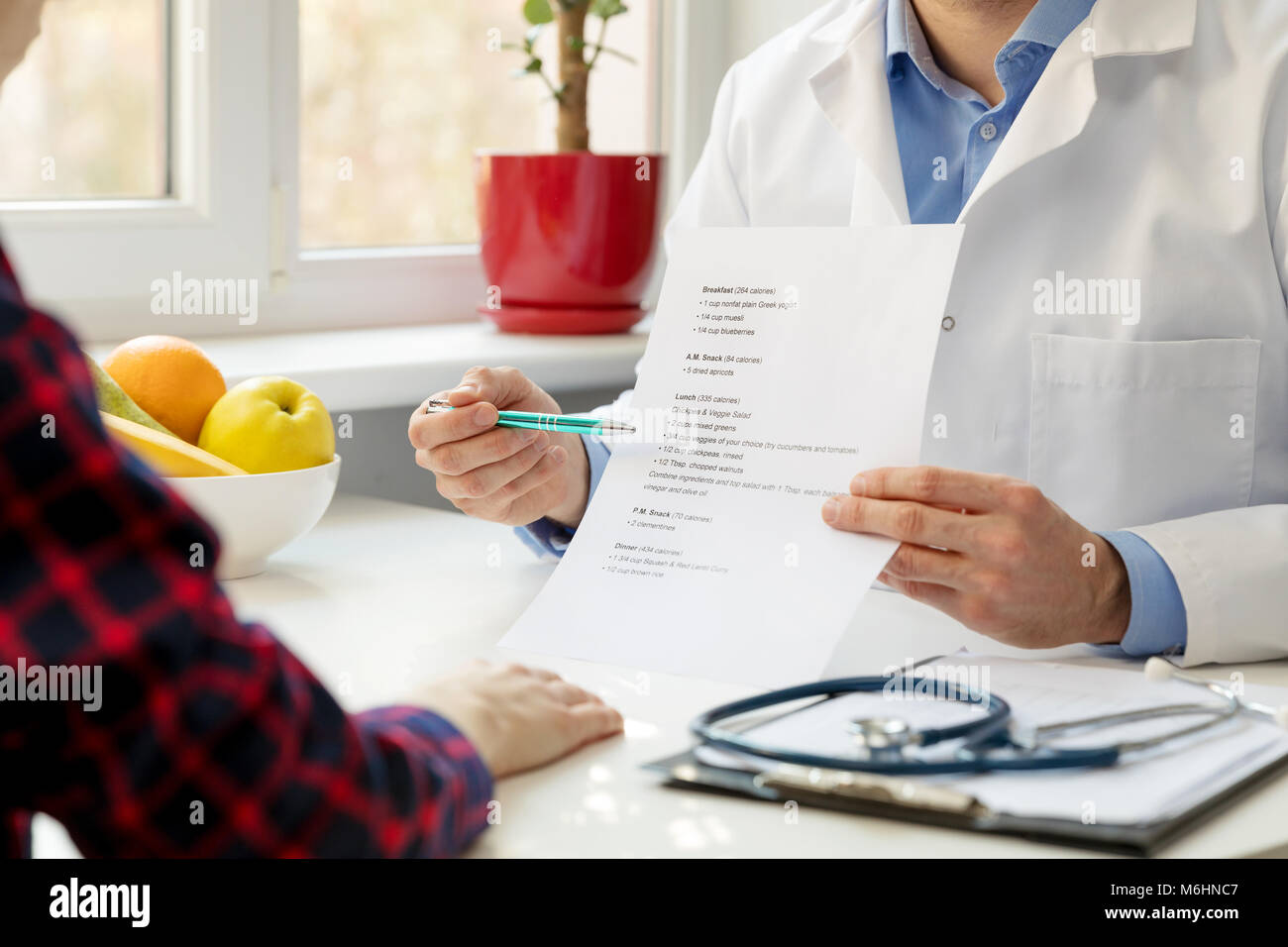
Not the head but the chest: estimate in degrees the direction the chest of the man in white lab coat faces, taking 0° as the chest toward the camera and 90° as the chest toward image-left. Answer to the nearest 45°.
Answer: approximately 45°

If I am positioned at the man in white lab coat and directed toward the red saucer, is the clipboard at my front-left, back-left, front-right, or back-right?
back-left

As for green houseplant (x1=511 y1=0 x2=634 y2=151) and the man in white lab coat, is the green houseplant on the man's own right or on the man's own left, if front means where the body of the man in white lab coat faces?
on the man's own right

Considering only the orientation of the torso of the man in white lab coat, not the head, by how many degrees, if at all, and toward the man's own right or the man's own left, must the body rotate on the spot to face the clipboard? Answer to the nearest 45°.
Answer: approximately 45° to the man's own left

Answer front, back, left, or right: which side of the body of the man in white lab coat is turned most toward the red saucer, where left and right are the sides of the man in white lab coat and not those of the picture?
right
